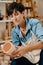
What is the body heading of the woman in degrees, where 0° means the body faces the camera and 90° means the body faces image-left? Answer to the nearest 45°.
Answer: approximately 45°
